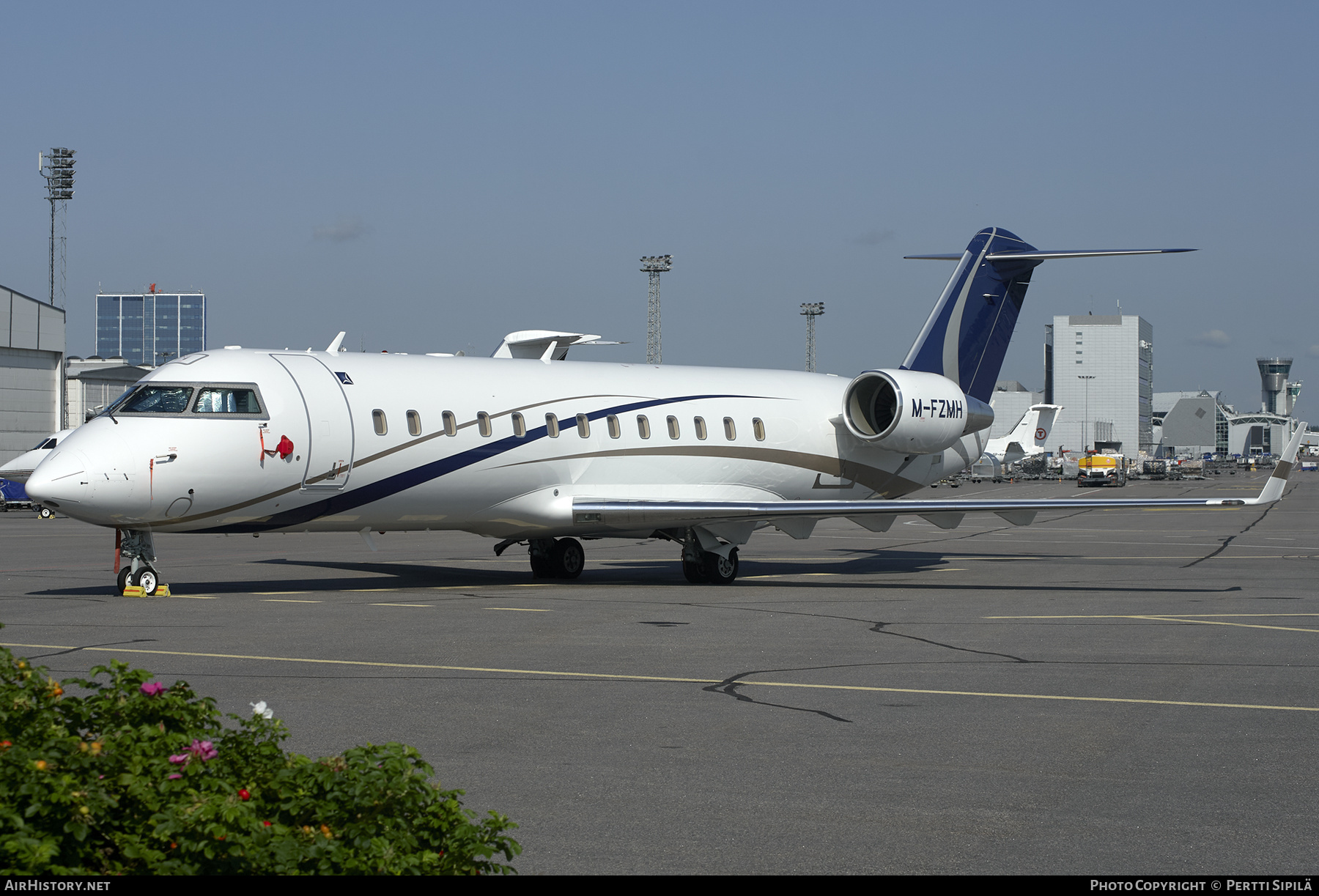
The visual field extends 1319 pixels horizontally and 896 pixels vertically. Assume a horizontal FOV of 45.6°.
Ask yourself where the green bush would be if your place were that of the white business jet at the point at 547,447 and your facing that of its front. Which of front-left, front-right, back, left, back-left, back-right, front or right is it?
front-left

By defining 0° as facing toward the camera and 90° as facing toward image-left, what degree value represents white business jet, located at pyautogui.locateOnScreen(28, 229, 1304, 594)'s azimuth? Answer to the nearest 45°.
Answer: approximately 45°
